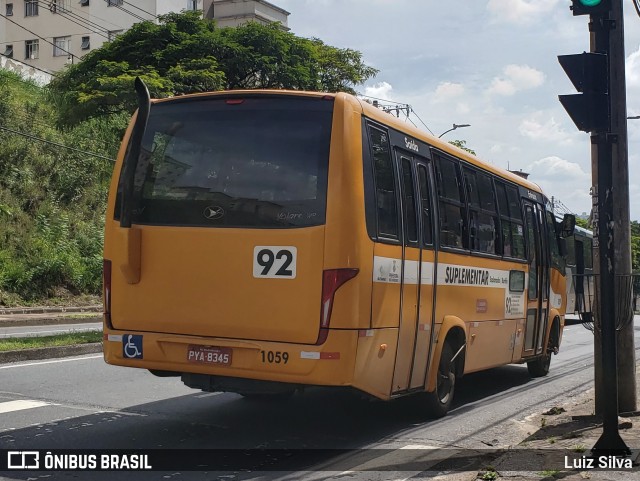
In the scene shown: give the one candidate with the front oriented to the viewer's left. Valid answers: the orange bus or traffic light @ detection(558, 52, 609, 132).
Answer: the traffic light

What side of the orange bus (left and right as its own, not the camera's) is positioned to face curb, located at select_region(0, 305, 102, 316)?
left

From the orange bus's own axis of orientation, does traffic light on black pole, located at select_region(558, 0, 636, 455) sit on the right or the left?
on its right

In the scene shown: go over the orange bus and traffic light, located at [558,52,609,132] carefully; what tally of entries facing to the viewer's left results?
1

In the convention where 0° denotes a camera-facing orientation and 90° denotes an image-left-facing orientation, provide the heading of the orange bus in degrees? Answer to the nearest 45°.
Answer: approximately 225°

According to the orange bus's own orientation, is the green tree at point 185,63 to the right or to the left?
on its left

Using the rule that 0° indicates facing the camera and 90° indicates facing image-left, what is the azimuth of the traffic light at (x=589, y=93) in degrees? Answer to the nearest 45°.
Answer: approximately 90°

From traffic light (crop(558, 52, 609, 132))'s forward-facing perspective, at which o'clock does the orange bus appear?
The orange bus is roughly at 12 o'clock from the traffic light.

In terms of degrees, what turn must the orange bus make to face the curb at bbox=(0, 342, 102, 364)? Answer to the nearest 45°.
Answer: approximately 90° to its left

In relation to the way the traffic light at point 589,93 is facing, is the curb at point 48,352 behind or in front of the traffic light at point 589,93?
in front
